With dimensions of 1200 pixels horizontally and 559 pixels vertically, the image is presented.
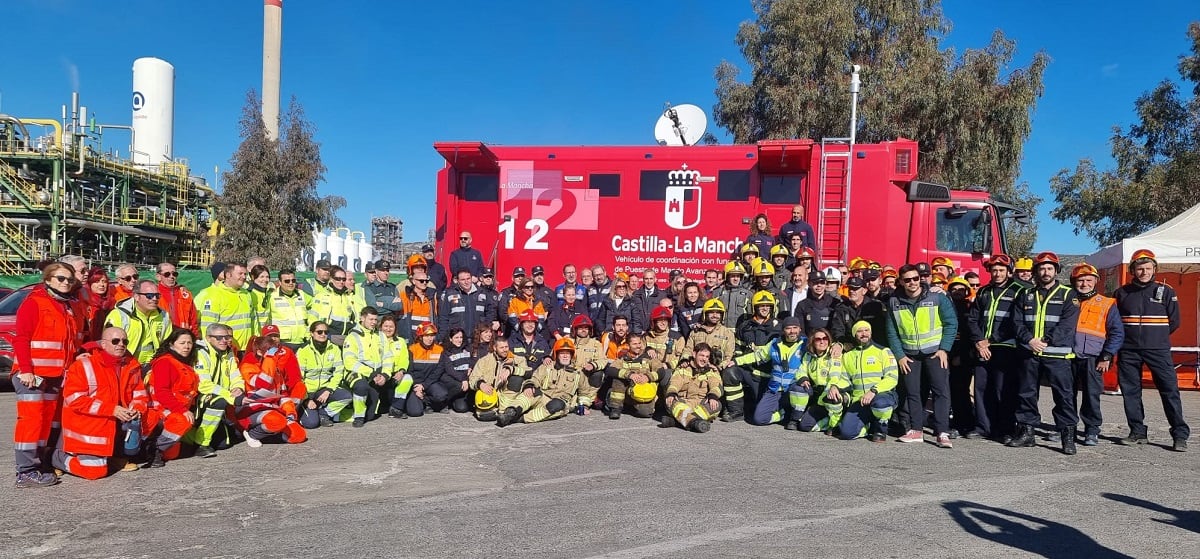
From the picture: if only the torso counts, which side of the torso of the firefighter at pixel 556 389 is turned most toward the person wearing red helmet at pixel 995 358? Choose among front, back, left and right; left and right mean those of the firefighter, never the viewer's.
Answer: left

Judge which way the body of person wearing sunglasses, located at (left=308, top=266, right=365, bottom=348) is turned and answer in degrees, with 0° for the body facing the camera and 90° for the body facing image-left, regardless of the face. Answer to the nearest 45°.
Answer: approximately 315°

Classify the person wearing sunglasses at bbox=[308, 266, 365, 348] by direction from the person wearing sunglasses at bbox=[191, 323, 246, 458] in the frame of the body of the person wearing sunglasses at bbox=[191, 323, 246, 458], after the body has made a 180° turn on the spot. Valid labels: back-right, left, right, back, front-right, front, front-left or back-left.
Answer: right

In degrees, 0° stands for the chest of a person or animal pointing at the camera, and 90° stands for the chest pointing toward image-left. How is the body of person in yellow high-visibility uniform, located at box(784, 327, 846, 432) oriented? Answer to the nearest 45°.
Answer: approximately 0°

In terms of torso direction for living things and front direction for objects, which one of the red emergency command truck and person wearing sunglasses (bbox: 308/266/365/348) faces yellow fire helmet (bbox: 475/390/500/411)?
the person wearing sunglasses

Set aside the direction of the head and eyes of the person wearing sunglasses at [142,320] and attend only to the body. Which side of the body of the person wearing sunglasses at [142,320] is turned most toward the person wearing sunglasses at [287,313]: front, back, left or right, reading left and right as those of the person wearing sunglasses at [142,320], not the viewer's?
left

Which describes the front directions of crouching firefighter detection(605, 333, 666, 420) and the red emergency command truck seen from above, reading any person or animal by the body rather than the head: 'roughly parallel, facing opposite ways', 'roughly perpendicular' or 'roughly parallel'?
roughly perpendicular

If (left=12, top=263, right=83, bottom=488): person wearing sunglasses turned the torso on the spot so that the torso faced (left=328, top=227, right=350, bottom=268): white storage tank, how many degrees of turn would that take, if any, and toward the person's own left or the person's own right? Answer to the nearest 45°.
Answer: approximately 135° to the person's own left

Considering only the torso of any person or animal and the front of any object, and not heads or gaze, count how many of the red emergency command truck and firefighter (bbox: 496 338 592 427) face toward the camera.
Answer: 1
